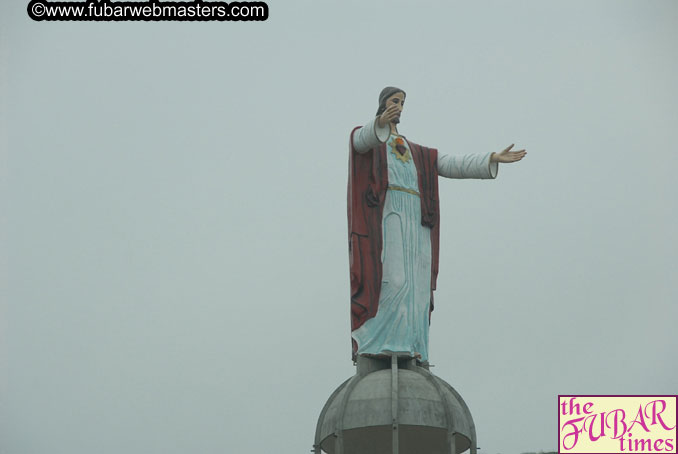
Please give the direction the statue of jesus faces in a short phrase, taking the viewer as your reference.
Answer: facing the viewer and to the right of the viewer
